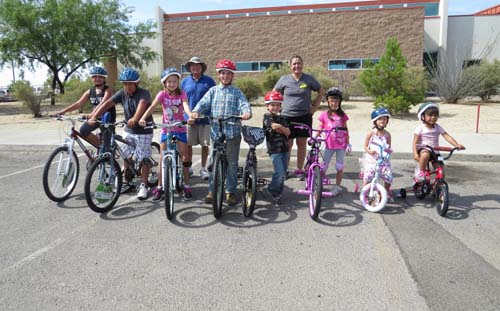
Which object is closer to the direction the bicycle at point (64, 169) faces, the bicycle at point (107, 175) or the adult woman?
the bicycle

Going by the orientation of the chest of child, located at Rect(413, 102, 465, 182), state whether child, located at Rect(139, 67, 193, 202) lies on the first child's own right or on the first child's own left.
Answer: on the first child's own right

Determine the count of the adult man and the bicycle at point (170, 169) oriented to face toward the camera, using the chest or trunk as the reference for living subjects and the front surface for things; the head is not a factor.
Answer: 2

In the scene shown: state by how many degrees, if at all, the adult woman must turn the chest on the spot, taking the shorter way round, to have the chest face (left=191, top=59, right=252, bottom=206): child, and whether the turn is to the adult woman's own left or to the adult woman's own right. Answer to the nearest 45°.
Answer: approximately 45° to the adult woman's own right

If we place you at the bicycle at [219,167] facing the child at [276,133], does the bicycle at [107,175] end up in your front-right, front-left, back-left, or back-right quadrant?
back-left

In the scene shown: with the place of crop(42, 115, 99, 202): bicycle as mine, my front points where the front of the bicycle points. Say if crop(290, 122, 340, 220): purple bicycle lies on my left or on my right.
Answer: on my left

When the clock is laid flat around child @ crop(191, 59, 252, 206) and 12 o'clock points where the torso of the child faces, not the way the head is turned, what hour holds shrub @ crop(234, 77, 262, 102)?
The shrub is roughly at 6 o'clock from the child.

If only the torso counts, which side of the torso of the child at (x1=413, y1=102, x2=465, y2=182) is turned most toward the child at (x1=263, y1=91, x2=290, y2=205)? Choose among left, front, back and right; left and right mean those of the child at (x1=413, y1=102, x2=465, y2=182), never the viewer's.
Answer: right

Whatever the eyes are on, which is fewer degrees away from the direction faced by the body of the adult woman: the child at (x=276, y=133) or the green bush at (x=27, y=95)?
the child

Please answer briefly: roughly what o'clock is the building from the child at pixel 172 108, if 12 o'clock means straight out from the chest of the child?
The building is roughly at 7 o'clock from the child.

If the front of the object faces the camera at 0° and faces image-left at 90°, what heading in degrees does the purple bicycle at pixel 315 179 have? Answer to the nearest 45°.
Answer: approximately 0°
